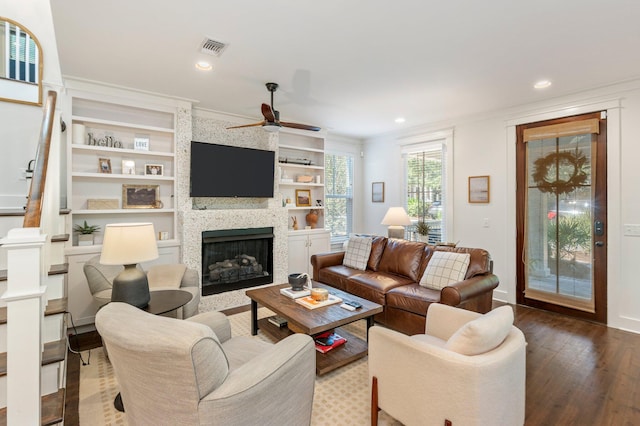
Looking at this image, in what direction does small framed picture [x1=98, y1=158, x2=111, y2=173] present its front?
toward the camera

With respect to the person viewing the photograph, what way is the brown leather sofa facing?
facing the viewer and to the left of the viewer

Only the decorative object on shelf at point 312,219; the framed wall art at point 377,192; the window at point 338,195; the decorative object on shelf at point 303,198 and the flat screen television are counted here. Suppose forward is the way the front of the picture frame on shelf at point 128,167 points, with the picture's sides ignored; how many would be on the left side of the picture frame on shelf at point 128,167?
5

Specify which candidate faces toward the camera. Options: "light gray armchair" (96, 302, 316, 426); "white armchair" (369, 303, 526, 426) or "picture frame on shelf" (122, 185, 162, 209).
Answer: the picture frame on shelf

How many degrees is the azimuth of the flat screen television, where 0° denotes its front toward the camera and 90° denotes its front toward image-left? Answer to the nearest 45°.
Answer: approximately 315°

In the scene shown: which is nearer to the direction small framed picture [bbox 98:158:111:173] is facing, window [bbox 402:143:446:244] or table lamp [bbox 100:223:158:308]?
the table lamp

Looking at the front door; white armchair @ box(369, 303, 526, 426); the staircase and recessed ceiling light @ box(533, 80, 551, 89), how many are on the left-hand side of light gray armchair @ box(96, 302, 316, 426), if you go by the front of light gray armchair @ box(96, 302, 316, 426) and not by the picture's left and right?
1

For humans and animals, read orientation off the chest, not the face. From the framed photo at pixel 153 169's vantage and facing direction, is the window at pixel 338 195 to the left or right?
on its left

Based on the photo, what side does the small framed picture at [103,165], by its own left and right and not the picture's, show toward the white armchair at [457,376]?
front

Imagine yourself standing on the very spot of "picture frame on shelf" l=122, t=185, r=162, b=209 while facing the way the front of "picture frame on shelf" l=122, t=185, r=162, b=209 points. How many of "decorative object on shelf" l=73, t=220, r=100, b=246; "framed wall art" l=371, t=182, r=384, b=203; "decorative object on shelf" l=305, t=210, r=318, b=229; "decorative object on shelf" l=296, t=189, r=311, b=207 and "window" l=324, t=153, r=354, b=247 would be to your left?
4

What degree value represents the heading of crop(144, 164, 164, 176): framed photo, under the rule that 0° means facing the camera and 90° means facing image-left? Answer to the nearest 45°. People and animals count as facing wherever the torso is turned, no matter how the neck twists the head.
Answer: approximately 0°

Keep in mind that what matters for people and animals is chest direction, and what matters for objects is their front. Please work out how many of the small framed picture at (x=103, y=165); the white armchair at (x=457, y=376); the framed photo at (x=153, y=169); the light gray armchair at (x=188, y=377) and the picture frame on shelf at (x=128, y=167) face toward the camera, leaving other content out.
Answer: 3
